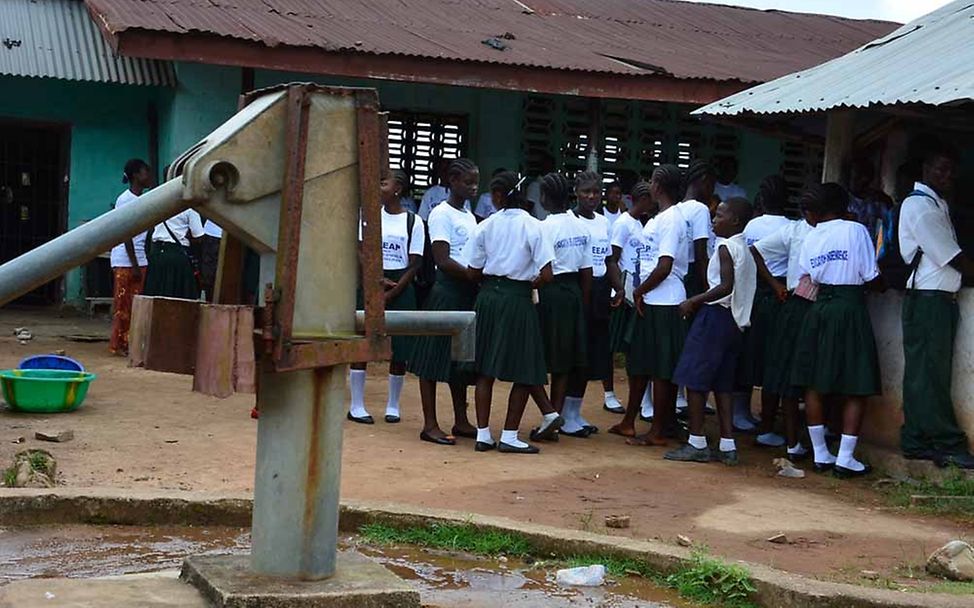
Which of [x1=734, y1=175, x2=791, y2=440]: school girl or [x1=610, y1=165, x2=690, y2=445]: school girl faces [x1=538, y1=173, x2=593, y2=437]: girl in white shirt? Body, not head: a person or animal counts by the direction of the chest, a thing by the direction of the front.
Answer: [x1=610, y1=165, x2=690, y2=445]: school girl

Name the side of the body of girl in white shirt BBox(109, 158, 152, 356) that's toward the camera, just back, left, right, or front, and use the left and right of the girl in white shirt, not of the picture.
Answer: right

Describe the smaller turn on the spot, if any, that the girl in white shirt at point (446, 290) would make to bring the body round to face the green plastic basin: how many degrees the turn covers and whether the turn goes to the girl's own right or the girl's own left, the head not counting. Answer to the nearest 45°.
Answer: approximately 135° to the girl's own right

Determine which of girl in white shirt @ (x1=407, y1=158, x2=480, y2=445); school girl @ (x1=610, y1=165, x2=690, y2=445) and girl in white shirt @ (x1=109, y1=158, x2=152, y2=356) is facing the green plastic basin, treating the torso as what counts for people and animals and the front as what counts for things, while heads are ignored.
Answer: the school girl

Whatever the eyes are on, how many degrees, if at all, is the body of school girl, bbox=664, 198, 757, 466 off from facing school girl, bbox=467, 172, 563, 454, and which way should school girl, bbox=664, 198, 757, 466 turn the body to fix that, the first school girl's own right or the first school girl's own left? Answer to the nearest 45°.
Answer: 0° — they already face them

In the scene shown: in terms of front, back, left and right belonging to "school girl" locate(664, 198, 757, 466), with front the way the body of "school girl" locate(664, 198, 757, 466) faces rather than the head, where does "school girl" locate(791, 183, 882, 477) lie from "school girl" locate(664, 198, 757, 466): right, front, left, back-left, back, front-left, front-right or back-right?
back

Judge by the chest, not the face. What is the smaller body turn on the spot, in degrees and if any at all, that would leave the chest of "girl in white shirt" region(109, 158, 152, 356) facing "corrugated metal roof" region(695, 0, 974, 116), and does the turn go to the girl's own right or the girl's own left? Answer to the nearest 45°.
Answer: approximately 45° to the girl's own right

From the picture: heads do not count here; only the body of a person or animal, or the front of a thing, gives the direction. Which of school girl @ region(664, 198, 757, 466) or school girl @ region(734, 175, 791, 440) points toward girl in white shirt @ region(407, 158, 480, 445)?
school girl @ region(664, 198, 757, 466)

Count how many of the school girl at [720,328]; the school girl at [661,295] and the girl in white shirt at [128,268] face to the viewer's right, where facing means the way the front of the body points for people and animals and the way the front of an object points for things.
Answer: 1

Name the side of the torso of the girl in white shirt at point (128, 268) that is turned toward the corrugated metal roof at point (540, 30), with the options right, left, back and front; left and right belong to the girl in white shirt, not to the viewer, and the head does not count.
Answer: front

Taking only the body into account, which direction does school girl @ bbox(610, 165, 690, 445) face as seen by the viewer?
to the viewer's left
